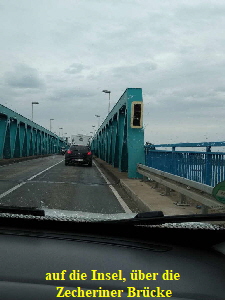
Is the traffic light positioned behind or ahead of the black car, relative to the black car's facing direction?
behind

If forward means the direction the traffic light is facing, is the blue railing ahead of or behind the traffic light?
ahead

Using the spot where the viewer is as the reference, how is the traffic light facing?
facing the viewer

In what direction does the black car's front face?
away from the camera

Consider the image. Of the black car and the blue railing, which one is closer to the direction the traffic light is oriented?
the blue railing

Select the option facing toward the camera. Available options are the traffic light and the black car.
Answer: the traffic light

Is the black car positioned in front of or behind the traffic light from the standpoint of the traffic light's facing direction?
behind

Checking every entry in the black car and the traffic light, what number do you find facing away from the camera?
1

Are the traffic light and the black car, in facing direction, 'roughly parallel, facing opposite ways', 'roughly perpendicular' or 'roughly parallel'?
roughly parallel, facing opposite ways
